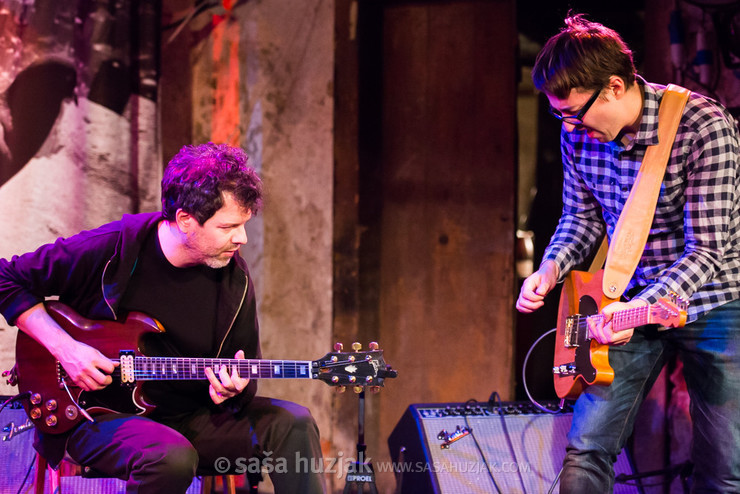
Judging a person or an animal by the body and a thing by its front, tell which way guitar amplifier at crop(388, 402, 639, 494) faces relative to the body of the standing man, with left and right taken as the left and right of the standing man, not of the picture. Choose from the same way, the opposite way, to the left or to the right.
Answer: to the left

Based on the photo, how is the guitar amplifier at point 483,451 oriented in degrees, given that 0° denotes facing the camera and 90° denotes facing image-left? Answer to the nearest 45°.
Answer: approximately 315°

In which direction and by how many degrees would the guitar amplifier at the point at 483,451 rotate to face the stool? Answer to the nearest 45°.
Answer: approximately 90° to its right

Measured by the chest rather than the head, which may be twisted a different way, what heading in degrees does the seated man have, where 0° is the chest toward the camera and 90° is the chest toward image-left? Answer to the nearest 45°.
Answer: approximately 315°
